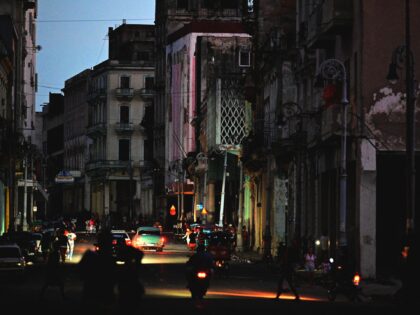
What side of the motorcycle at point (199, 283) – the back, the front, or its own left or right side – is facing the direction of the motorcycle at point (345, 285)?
right

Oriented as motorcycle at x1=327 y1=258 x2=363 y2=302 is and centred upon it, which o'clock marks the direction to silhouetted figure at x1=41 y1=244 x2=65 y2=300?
The silhouetted figure is roughly at 10 o'clock from the motorcycle.

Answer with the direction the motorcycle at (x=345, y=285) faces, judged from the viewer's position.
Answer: facing away from the viewer and to the left of the viewer

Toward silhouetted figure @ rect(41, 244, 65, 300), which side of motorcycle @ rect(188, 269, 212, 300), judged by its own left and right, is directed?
left

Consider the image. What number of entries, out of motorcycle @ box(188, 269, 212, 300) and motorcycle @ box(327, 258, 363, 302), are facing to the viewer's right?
0

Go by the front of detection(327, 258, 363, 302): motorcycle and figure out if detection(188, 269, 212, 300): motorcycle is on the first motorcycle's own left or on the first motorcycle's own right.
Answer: on the first motorcycle's own left

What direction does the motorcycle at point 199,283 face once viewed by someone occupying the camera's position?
facing away from the viewer
